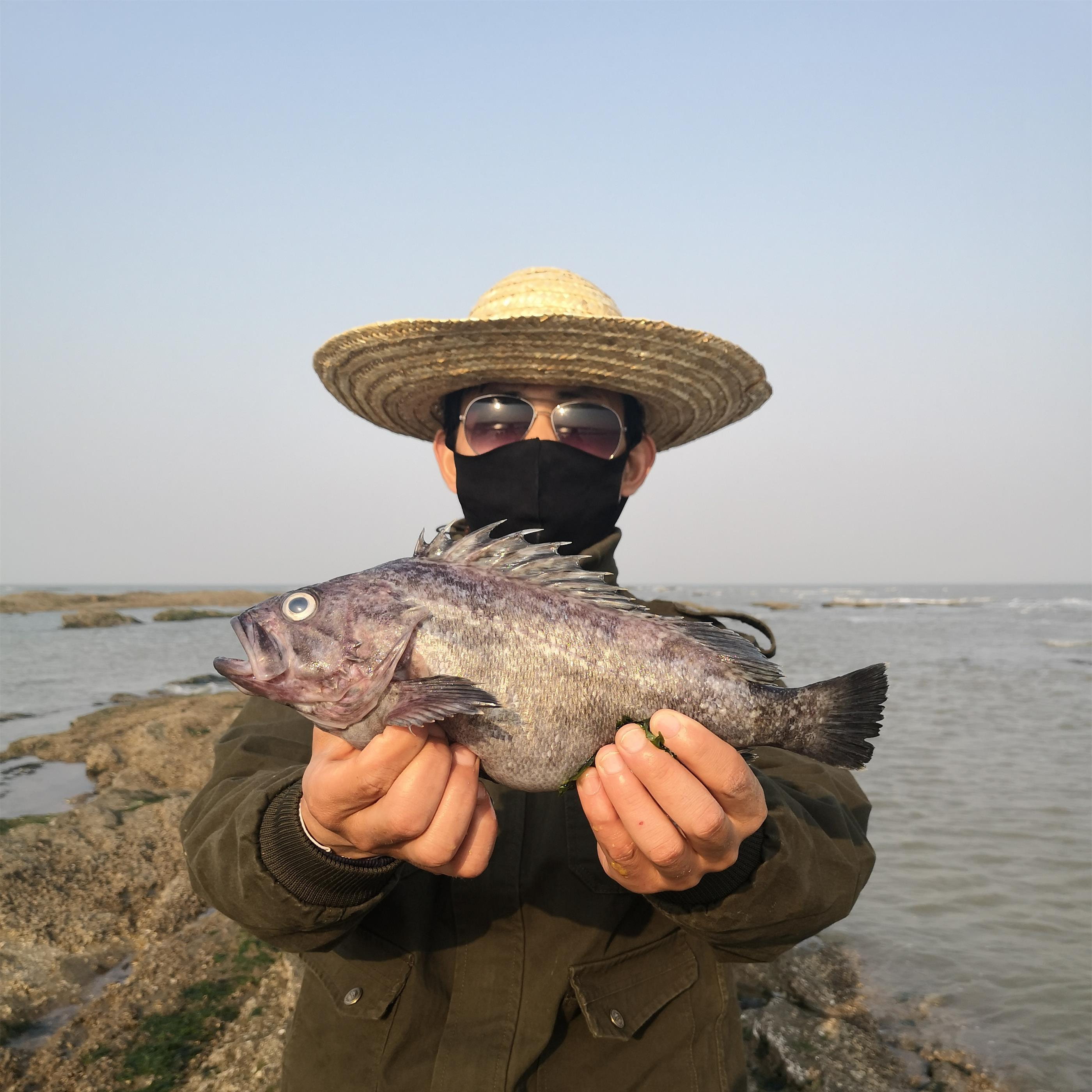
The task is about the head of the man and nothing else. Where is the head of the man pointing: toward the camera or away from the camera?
toward the camera

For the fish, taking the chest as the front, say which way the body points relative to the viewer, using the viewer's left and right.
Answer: facing to the left of the viewer

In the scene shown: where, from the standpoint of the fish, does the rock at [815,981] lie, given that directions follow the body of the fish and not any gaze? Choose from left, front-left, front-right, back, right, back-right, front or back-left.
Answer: back-right

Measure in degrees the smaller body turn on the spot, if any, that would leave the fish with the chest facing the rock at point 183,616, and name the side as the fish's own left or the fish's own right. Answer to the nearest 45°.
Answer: approximately 45° to the fish's own right

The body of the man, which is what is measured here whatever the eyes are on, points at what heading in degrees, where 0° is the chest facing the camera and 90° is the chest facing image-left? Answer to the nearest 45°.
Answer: approximately 0°

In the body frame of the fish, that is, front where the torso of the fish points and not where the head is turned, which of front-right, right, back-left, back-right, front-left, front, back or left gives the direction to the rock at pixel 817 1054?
back-right

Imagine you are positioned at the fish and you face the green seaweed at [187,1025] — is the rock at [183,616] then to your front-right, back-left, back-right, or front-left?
front-right

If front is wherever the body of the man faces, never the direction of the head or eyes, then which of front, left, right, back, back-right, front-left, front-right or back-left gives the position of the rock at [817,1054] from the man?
back-left

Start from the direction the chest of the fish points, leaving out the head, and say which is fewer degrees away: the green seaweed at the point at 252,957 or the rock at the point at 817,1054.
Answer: the green seaweed

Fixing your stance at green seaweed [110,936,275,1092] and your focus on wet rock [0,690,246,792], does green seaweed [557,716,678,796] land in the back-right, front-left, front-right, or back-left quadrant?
back-right

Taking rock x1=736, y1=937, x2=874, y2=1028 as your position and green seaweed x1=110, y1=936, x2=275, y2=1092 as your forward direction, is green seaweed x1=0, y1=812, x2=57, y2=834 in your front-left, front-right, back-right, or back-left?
front-right

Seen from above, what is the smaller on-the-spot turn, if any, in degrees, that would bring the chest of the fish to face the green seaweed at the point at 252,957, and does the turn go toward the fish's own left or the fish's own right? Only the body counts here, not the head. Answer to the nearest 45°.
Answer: approximately 45° to the fish's own right

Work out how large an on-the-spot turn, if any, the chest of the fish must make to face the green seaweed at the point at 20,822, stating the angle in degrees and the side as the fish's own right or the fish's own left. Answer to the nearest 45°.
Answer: approximately 45° to the fish's own right
